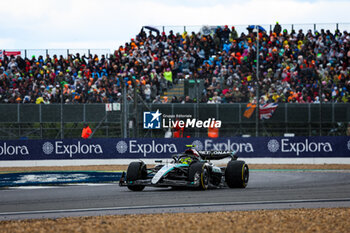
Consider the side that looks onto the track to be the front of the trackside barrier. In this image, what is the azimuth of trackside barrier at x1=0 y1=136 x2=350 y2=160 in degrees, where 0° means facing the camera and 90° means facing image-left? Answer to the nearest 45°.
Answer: approximately 0°

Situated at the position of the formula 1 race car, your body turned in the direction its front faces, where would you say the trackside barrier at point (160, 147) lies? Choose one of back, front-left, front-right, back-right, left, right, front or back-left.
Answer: back-right

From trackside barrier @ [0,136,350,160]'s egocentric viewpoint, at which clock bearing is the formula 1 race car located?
The formula 1 race car is roughly at 12 o'clock from the trackside barrier.
